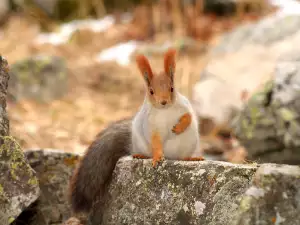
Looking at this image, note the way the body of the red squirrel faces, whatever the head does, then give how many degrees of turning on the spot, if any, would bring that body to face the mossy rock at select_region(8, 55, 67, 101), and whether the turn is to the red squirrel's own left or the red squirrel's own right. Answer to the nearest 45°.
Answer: approximately 180°

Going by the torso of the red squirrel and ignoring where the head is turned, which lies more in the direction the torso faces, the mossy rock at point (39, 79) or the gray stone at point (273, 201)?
the gray stone

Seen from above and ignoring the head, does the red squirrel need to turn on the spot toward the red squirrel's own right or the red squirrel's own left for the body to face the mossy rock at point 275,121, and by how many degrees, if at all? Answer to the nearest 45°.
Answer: approximately 135° to the red squirrel's own left

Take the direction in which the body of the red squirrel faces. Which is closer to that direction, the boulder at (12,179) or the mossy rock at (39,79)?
the boulder

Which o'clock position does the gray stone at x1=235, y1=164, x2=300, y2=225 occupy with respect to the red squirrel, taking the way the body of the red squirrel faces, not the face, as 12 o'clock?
The gray stone is roughly at 11 o'clock from the red squirrel.

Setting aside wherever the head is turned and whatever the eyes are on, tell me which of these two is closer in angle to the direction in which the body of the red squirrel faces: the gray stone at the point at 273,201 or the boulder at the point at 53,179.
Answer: the gray stone

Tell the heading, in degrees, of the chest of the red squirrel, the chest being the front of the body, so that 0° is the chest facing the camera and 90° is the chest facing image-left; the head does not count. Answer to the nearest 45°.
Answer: approximately 0°

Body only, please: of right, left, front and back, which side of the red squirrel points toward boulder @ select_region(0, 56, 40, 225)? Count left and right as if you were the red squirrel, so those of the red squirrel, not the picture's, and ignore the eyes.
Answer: right

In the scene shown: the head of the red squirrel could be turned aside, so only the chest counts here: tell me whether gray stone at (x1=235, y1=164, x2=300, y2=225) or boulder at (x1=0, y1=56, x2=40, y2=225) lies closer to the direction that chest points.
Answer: the gray stone
